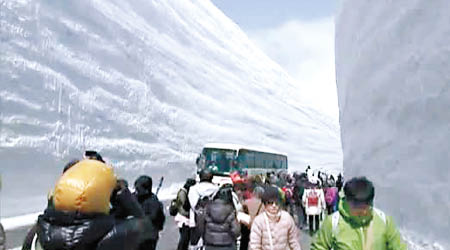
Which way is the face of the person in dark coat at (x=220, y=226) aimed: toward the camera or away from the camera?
away from the camera

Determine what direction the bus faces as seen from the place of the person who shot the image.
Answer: facing the viewer and to the left of the viewer

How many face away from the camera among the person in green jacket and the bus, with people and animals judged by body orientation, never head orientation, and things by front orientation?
0

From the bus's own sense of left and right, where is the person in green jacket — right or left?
on its left

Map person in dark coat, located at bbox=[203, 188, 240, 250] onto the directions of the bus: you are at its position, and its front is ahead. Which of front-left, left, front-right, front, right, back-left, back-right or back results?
front-left
